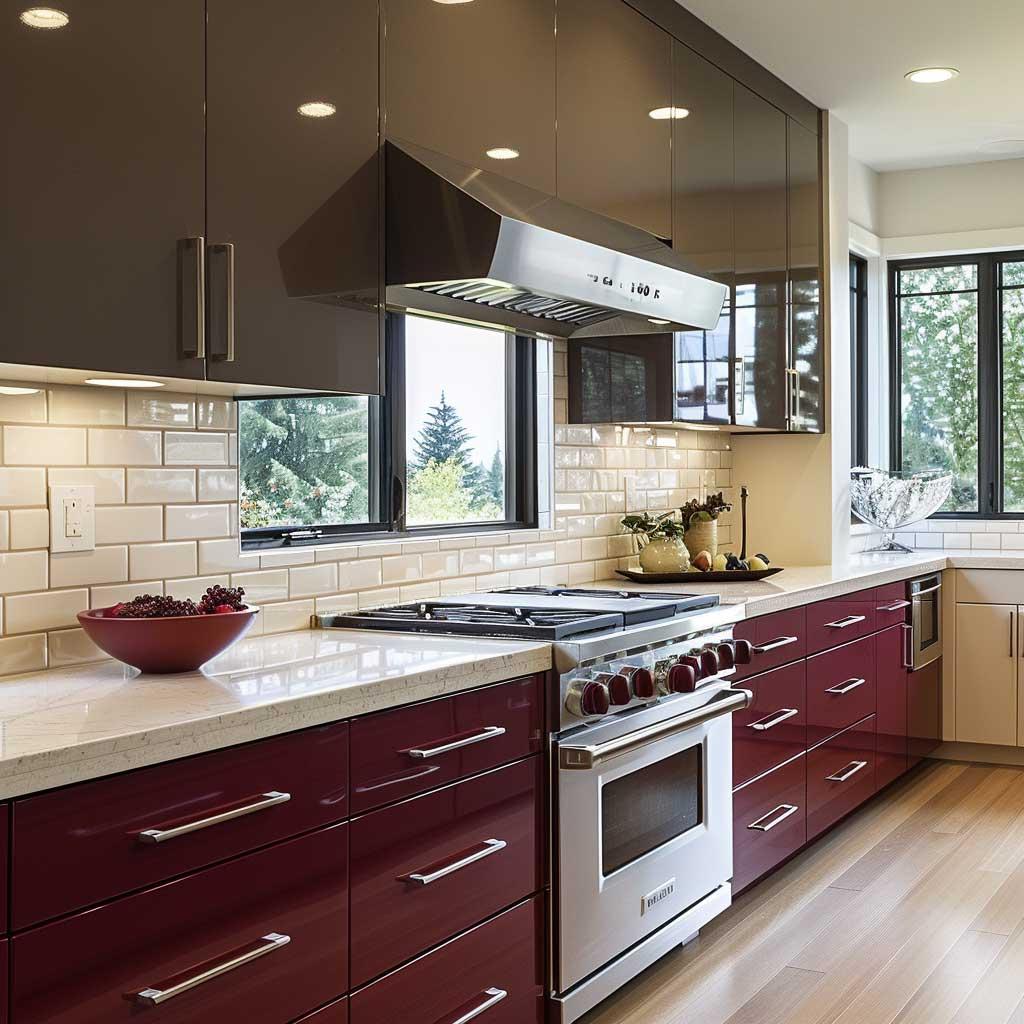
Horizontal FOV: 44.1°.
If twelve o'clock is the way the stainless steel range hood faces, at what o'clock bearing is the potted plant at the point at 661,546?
The potted plant is roughly at 8 o'clock from the stainless steel range hood.

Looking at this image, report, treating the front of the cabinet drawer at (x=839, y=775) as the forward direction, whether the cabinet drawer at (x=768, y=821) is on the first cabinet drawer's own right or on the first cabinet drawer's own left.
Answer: on the first cabinet drawer's own right

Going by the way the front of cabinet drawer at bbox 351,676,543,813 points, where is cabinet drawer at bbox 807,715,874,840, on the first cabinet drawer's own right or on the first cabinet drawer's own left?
on the first cabinet drawer's own left

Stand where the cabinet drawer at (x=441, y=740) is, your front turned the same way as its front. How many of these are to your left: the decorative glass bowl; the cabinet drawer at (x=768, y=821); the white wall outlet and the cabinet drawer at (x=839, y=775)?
3

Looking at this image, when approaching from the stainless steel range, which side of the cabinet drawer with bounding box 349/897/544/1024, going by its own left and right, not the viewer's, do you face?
left

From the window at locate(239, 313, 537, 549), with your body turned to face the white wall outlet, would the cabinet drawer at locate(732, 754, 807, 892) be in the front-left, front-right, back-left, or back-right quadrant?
back-left
